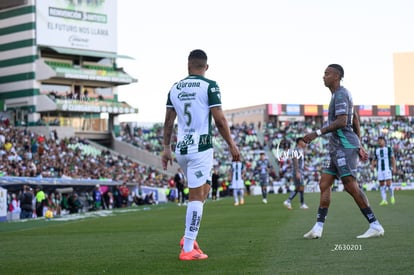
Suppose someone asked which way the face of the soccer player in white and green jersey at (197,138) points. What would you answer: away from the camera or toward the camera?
away from the camera

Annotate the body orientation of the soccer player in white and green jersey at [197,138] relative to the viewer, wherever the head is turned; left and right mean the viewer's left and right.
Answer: facing away from the viewer and to the right of the viewer
